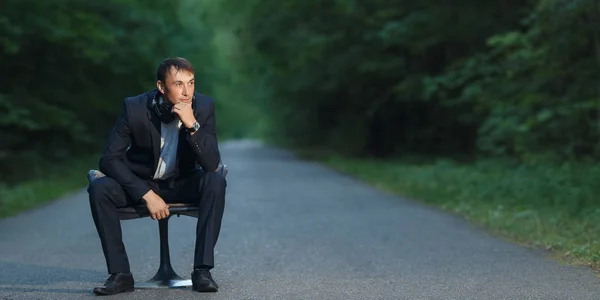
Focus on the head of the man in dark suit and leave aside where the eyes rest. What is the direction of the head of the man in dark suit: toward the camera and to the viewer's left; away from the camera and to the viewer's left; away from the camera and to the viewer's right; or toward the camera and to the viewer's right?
toward the camera and to the viewer's right

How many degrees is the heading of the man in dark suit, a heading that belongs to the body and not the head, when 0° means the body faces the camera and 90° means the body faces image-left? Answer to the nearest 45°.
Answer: approximately 0°
